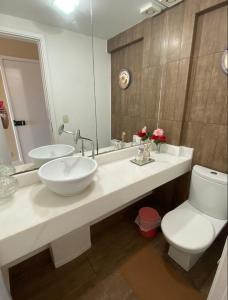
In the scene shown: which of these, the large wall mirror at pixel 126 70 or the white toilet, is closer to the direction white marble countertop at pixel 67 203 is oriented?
the white toilet

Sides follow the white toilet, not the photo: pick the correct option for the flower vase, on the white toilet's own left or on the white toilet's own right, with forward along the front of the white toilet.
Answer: on the white toilet's own right

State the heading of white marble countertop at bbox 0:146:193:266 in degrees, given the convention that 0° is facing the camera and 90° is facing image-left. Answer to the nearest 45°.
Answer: approximately 315°

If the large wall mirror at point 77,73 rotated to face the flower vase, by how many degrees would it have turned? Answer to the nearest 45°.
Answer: approximately 45° to its left

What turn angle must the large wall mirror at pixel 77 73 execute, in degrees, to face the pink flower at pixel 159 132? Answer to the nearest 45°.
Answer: approximately 45° to its left

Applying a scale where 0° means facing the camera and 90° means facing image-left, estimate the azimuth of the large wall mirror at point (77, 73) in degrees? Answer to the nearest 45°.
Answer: approximately 315°
